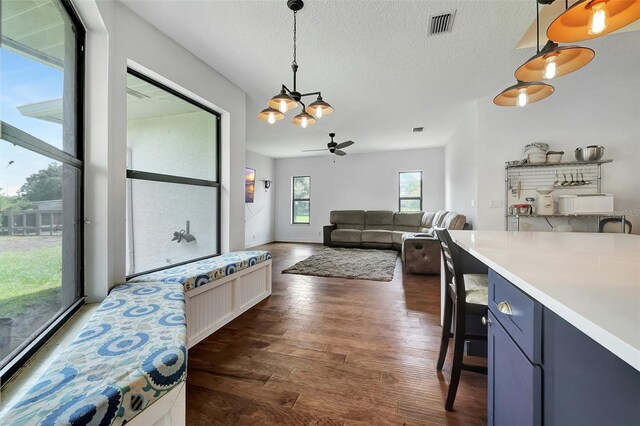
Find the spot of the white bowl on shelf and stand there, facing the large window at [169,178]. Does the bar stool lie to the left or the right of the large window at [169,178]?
left

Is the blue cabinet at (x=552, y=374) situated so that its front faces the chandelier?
no

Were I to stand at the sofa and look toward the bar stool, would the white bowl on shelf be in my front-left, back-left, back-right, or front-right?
front-left

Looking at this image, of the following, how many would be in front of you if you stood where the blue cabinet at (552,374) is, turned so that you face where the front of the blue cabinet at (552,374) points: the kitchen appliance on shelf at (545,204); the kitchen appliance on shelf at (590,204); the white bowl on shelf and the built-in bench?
1

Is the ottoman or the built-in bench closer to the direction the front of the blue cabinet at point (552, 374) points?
the built-in bench

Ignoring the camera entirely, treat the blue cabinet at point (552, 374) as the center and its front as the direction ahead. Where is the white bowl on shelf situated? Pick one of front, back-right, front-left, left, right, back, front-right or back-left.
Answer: back-right

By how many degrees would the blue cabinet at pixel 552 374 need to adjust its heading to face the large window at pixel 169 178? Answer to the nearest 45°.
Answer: approximately 45° to its right

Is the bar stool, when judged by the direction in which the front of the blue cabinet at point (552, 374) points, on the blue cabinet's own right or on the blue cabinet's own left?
on the blue cabinet's own right

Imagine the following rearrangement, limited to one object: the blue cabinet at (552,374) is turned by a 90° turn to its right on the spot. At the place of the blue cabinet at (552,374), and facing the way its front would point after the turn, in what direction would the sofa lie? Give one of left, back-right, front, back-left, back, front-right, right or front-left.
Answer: front

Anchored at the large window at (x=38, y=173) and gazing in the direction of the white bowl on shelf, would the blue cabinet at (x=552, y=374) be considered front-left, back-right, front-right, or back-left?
front-right

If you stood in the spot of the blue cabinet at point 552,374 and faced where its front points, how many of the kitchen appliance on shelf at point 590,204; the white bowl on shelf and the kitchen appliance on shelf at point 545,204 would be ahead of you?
0

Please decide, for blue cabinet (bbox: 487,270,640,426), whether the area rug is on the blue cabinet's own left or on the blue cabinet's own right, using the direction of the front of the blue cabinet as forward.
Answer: on the blue cabinet's own right

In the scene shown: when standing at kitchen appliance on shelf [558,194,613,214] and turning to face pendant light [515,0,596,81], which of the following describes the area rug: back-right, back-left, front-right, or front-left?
front-right

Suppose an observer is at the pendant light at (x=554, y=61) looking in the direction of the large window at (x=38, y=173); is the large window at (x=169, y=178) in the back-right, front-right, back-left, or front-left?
front-right

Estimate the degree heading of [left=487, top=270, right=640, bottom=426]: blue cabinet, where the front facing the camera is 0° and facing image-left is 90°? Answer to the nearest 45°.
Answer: approximately 45°

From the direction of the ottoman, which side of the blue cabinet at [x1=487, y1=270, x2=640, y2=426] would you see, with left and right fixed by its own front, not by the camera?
right

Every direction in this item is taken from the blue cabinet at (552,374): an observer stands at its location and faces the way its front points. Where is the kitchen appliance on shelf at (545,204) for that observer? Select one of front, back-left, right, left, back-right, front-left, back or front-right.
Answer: back-right

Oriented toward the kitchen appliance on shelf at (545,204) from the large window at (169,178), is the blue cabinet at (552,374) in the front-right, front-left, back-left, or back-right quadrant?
front-right

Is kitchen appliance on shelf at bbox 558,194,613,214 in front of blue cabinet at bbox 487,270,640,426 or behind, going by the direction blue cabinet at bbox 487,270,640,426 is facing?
behind
